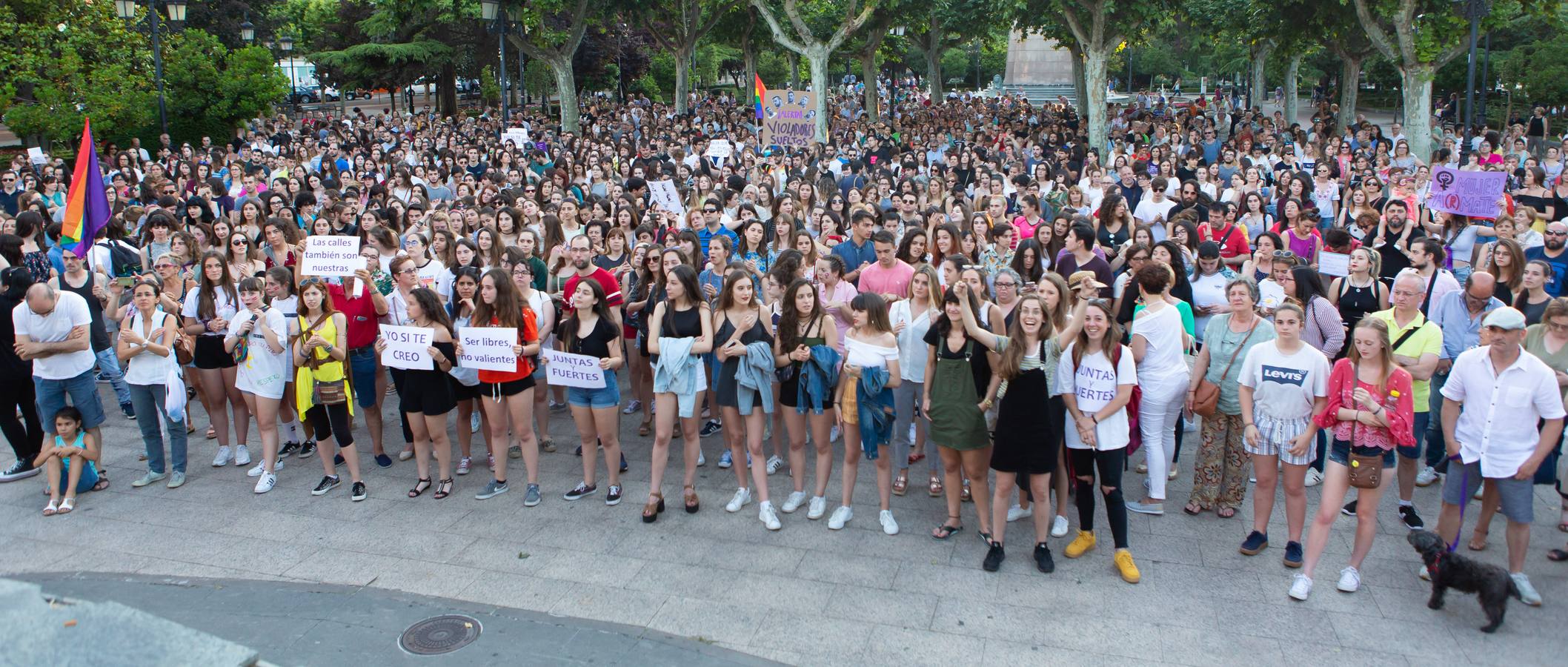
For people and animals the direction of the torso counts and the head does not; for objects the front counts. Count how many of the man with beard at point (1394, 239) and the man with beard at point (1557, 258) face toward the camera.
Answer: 2

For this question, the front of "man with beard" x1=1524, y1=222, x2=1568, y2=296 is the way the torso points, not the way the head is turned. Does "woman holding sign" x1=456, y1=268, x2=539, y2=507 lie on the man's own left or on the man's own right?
on the man's own right

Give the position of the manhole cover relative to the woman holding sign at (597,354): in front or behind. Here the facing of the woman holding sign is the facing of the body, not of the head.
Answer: in front

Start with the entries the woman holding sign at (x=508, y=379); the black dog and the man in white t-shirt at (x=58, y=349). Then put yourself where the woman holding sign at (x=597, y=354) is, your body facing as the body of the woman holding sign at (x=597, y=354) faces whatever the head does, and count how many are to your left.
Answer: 1

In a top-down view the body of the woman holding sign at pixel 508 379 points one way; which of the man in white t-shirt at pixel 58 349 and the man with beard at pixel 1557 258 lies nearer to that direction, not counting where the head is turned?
the man in white t-shirt

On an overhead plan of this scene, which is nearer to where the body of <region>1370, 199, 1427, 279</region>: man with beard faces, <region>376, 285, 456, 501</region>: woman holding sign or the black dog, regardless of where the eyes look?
the black dog

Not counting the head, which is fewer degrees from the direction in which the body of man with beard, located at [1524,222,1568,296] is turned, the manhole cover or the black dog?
the black dog

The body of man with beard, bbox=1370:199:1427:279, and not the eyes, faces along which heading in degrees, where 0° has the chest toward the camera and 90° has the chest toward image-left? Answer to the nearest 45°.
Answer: approximately 0°

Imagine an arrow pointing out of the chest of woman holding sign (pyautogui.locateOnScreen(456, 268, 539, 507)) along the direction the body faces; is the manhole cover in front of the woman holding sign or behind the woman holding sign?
in front

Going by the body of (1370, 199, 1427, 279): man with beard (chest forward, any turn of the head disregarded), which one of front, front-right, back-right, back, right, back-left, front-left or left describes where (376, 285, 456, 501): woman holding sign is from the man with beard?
front-right

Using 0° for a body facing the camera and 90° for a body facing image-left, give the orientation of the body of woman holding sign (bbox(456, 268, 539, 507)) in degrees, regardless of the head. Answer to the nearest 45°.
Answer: approximately 45°

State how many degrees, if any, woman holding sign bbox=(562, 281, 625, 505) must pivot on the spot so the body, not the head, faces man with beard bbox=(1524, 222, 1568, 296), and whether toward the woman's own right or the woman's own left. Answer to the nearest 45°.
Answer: approximately 135° to the woman's own left

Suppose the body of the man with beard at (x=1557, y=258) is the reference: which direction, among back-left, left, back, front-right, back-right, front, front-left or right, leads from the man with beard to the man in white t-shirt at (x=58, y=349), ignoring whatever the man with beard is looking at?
front-right
